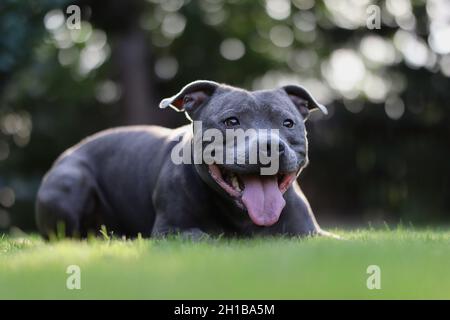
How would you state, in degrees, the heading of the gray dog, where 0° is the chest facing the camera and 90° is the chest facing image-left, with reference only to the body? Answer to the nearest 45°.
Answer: approximately 315°
